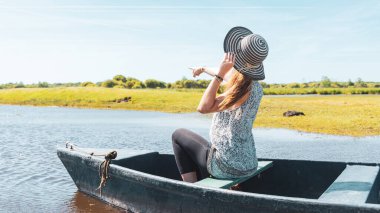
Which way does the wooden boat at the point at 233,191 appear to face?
to the viewer's left

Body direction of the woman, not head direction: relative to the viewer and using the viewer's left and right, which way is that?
facing away from the viewer and to the left of the viewer

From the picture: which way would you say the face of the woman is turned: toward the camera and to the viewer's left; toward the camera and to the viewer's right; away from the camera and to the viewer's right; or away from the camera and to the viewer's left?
away from the camera and to the viewer's left
